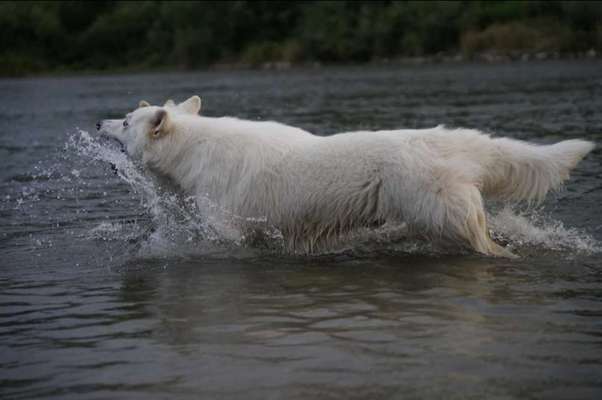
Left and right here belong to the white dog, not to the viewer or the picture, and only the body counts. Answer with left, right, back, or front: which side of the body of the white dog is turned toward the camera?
left

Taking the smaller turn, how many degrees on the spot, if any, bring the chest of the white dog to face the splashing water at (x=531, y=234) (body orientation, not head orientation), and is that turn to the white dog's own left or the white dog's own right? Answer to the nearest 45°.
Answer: approximately 180°
